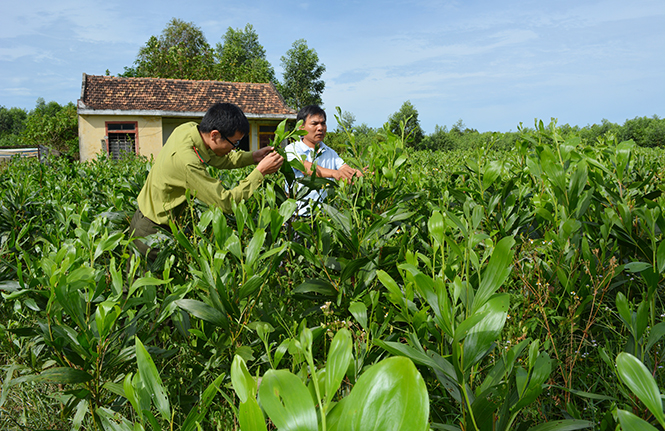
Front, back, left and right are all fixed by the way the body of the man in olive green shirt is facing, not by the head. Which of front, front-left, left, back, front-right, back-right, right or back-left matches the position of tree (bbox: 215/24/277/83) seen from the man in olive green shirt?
left

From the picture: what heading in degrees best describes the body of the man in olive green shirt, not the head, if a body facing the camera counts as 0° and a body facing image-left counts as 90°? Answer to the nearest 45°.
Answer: approximately 270°

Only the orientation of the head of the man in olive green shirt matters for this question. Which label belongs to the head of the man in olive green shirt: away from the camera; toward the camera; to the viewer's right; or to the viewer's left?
to the viewer's right

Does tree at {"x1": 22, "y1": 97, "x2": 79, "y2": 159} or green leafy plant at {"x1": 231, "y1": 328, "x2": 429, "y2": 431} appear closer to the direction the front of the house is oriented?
the green leafy plant

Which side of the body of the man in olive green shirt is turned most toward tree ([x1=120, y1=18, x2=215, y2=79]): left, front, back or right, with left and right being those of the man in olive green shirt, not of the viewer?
left

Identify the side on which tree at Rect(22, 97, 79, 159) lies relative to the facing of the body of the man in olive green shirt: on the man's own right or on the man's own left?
on the man's own left

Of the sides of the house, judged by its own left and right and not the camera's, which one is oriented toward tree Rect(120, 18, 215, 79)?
back

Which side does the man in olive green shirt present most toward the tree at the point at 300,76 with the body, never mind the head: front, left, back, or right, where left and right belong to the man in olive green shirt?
left

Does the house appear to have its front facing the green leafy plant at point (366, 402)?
yes

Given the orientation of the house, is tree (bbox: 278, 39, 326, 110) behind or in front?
behind

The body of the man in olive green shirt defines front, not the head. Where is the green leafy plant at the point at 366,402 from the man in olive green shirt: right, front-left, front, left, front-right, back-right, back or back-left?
right

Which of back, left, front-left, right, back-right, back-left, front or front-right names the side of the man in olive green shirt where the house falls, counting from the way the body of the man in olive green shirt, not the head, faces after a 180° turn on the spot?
right
